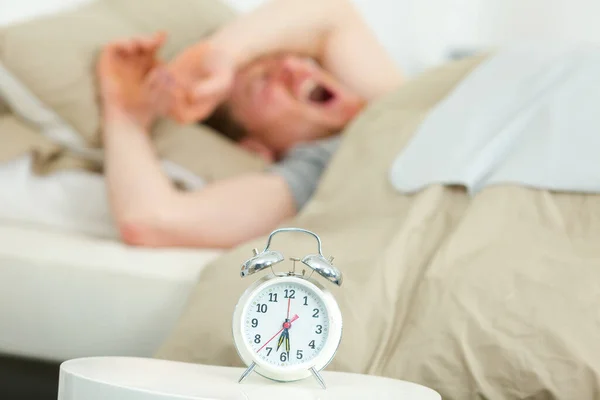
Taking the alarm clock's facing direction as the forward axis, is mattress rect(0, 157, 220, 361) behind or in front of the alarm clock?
behind

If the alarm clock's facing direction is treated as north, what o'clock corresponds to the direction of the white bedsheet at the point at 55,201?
The white bedsheet is roughly at 5 o'clock from the alarm clock.

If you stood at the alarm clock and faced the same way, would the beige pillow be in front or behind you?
behind

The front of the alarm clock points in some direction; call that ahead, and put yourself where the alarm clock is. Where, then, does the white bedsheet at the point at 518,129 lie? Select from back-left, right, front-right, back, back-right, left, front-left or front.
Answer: back-left

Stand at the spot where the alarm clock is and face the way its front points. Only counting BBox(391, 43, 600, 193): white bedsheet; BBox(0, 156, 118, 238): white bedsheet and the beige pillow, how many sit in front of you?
0

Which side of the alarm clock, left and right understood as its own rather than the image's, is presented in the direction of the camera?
front
